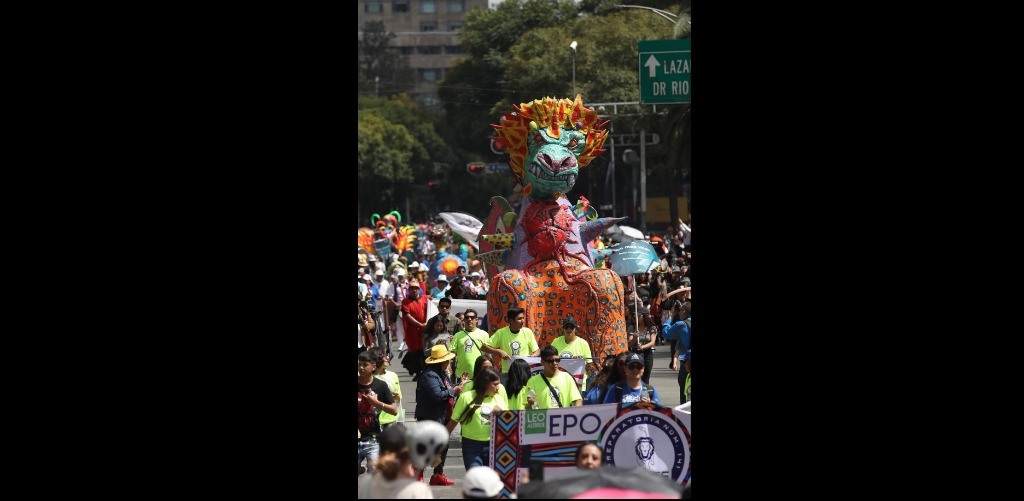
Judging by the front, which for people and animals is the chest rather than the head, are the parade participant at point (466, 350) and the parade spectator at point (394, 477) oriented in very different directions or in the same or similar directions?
very different directions

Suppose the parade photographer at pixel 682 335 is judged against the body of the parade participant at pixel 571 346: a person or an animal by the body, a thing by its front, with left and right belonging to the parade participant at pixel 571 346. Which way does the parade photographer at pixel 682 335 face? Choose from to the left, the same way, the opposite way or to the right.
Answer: to the right

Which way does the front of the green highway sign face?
toward the camera

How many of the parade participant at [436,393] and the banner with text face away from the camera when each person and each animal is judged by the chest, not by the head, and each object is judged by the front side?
0

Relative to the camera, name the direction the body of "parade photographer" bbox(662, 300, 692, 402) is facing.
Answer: to the viewer's left

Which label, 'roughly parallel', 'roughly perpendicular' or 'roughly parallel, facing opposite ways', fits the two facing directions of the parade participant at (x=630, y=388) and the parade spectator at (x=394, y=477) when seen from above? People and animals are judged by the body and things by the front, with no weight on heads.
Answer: roughly parallel, facing opposite ways

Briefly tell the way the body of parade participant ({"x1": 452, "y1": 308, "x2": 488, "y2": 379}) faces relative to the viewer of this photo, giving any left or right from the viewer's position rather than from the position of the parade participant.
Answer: facing the viewer

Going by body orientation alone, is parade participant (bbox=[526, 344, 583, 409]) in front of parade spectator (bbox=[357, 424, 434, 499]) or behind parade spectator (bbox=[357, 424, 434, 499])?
in front

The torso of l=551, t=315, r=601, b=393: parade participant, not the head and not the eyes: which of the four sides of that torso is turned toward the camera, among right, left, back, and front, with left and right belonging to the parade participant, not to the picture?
front

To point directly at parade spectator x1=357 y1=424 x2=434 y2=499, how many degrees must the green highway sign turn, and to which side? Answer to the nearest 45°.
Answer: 0° — it already faces them

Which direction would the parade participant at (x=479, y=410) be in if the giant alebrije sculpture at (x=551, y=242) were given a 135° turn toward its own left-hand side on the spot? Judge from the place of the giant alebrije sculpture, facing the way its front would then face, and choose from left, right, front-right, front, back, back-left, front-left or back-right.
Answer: back-right

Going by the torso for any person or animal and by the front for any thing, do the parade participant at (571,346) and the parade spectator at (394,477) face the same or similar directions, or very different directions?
very different directions

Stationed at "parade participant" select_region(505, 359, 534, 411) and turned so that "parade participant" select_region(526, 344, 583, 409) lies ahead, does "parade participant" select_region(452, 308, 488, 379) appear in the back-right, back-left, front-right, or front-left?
back-left
